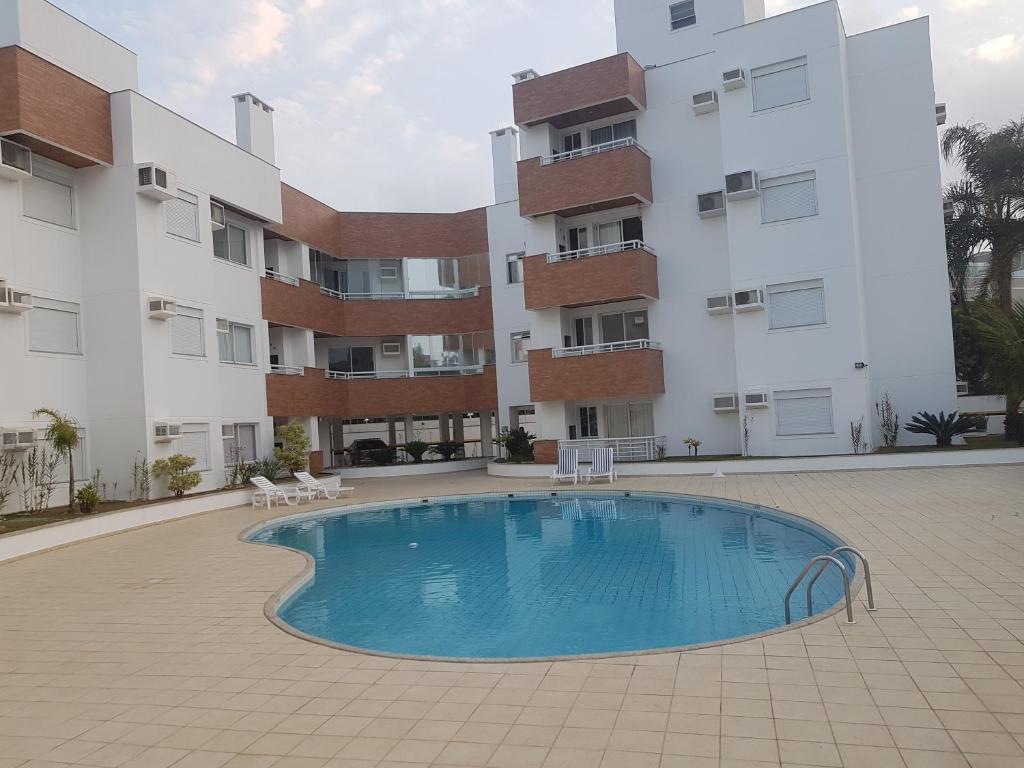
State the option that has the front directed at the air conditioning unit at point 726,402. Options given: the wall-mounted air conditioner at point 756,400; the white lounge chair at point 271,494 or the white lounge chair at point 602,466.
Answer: the white lounge chair at point 271,494

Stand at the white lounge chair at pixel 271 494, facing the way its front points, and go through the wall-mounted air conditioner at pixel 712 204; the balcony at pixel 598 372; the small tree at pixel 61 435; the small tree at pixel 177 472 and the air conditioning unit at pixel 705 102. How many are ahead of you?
3

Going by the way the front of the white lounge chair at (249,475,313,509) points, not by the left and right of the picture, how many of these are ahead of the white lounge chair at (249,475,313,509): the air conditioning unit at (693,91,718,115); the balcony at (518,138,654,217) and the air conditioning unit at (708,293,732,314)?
3

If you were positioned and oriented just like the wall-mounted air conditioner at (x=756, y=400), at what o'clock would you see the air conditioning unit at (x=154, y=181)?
The air conditioning unit is roughly at 2 o'clock from the wall-mounted air conditioner.

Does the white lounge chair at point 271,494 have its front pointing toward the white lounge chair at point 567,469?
yes

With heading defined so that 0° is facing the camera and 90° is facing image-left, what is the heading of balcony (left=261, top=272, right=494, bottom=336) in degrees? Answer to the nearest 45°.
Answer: approximately 0°

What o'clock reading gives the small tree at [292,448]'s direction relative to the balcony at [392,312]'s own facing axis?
The small tree is roughly at 1 o'clock from the balcony.

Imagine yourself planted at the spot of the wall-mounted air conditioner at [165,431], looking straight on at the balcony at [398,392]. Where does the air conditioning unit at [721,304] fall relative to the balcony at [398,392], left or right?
right

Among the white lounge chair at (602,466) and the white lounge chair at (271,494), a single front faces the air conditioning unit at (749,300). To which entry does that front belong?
the white lounge chair at (271,494)
